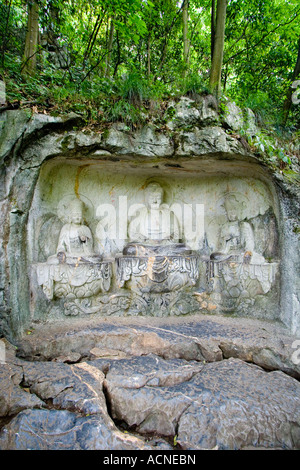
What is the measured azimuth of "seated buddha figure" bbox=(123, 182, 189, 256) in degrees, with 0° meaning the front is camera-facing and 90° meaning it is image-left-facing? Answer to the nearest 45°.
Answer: approximately 0°

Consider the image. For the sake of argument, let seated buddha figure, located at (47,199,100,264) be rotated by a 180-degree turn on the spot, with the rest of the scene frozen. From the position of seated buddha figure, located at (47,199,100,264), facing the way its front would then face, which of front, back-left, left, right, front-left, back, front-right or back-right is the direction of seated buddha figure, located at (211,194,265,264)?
right

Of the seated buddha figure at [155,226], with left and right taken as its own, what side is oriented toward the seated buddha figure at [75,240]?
right

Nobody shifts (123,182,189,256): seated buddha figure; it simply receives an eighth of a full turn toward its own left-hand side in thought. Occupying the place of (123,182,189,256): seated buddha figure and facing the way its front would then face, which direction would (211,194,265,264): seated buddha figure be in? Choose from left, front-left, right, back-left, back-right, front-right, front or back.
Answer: front-left

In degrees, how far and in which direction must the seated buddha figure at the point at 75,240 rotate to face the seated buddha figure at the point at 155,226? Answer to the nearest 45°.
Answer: approximately 90° to its left

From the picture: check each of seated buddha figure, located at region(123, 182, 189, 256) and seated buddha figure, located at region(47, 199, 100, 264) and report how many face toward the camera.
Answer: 2
